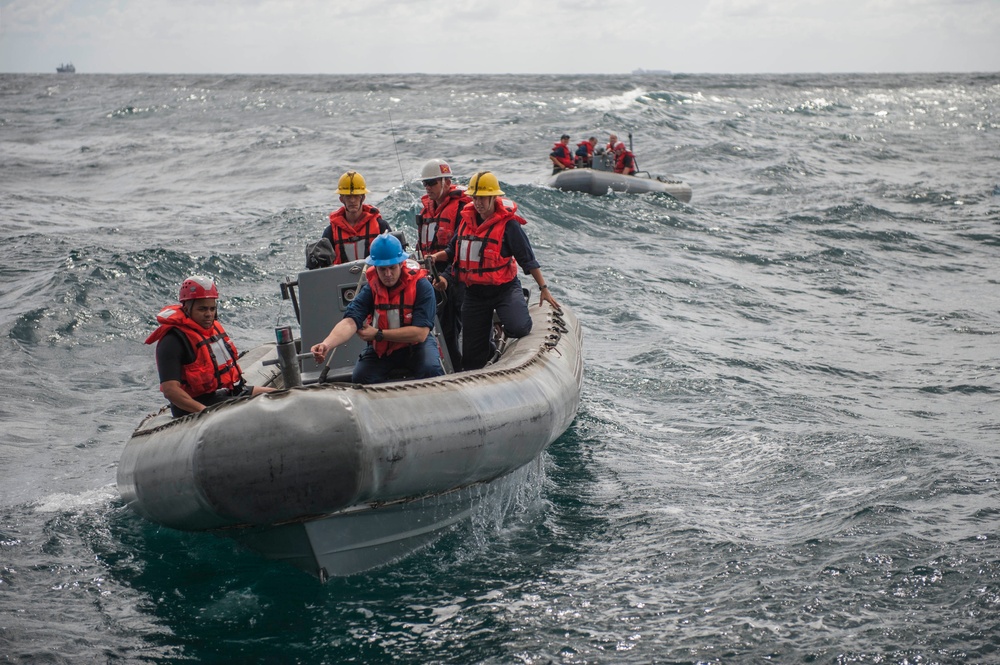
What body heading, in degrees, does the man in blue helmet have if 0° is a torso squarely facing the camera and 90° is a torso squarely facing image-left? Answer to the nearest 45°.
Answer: approximately 0°

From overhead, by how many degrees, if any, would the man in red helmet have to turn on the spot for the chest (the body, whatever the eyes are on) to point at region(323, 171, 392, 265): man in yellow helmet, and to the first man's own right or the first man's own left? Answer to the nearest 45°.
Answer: approximately 90° to the first man's own left

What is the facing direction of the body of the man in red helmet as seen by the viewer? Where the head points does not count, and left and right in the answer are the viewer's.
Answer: facing the viewer and to the right of the viewer

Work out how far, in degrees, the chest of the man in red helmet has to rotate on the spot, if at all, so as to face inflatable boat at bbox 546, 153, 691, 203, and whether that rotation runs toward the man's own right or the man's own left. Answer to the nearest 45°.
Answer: approximately 90° to the man's own left

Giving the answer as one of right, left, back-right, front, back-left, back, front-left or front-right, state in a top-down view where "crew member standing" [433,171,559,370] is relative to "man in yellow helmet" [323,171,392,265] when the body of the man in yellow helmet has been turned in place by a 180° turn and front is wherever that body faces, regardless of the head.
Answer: back-right

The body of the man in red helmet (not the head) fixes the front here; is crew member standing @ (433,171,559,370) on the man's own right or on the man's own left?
on the man's own left

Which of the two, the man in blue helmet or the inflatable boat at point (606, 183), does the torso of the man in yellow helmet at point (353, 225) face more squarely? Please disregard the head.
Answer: the man in blue helmet

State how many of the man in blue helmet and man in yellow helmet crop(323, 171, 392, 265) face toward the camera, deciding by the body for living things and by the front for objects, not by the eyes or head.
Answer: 2

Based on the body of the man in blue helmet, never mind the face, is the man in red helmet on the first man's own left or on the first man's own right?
on the first man's own right

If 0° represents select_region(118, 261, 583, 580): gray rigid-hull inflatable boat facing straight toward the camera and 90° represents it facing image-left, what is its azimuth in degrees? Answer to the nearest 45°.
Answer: approximately 45°

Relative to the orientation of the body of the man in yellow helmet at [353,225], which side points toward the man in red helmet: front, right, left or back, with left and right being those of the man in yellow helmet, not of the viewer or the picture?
front
